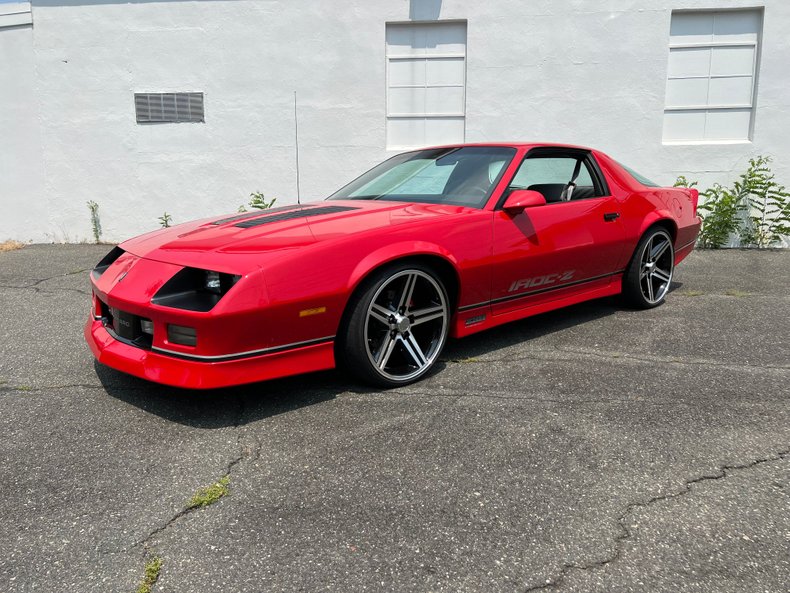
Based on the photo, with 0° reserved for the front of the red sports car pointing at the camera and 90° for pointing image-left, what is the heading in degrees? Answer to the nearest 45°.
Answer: approximately 45°

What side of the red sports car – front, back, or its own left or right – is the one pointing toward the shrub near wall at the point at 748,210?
back
